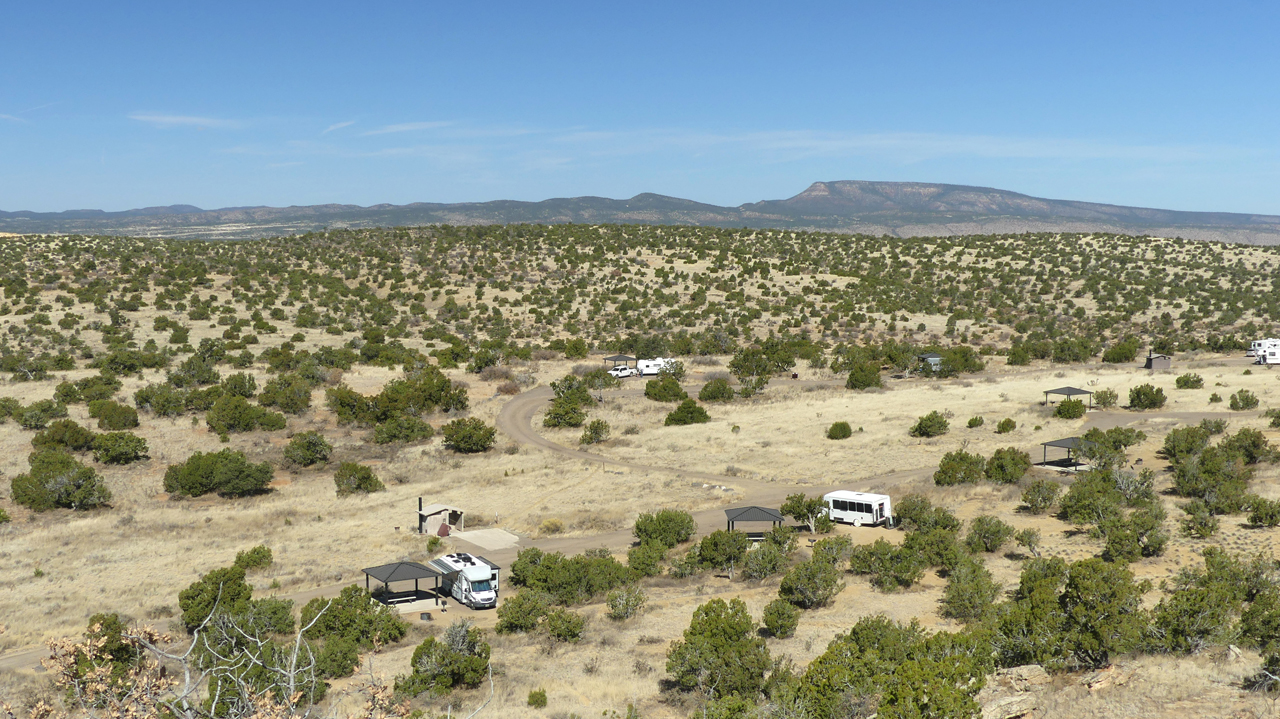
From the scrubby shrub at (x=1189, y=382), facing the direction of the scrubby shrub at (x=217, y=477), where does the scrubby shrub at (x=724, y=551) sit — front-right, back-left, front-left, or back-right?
front-left

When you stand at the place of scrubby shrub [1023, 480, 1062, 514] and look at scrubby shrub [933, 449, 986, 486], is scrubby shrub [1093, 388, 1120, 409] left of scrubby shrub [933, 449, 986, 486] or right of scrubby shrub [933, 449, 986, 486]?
right

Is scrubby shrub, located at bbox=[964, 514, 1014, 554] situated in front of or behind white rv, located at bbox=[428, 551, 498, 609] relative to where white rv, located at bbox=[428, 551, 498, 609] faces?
in front

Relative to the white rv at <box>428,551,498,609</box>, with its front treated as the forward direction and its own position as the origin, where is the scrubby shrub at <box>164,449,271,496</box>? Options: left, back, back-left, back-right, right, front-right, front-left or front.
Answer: back

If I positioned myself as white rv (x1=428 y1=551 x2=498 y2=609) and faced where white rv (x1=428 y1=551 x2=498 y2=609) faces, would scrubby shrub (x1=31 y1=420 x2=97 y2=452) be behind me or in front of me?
behind

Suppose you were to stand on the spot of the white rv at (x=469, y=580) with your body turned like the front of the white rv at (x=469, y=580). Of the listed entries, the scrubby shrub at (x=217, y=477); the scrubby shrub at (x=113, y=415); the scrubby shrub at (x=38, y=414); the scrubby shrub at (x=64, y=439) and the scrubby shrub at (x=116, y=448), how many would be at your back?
5

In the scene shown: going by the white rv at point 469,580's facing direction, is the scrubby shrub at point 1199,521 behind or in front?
in front

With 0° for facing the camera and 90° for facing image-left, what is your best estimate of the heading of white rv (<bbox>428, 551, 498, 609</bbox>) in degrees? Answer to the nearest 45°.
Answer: approximately 315°
